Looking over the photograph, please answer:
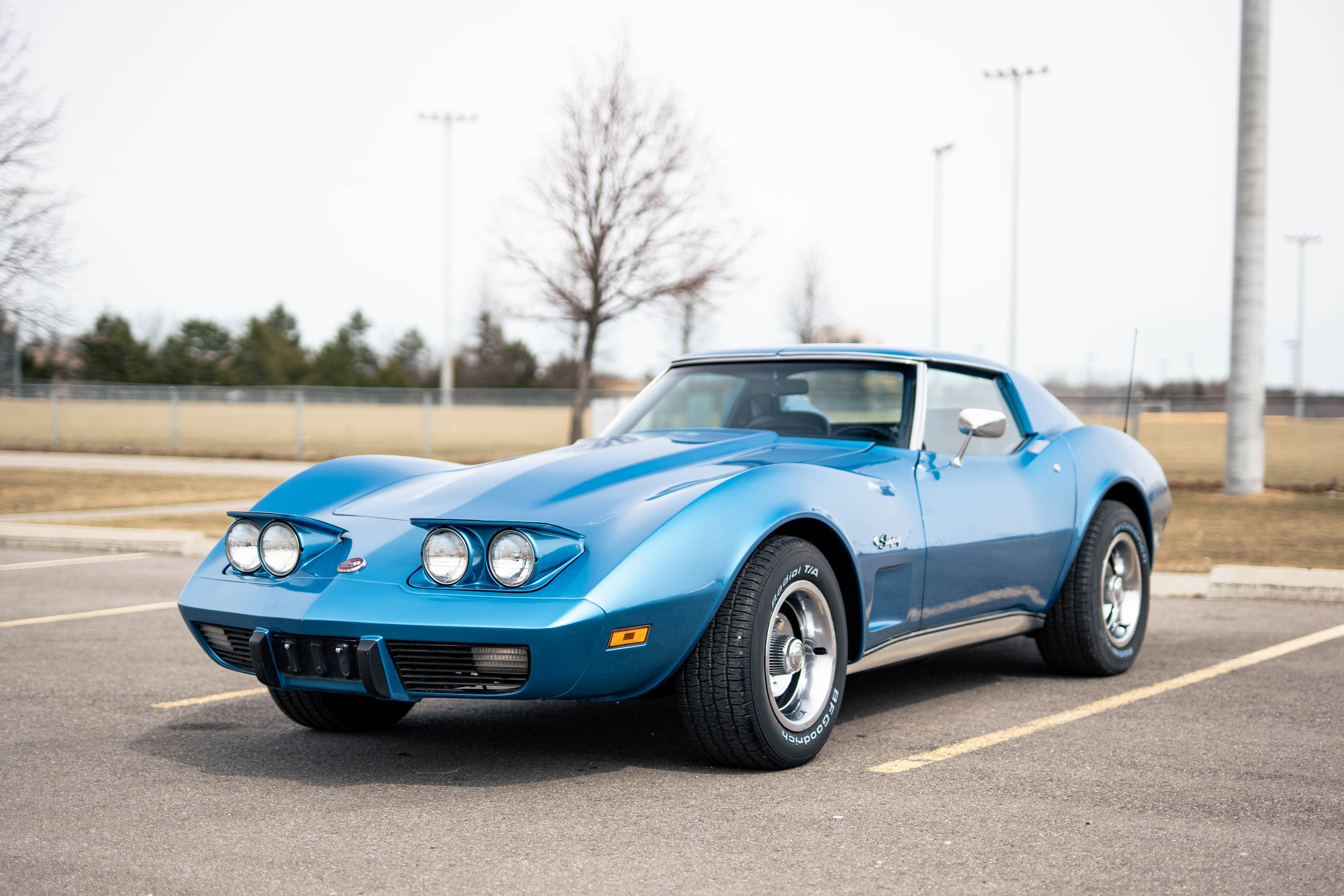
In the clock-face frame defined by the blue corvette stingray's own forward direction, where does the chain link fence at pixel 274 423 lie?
The chain link fence is roughly at 4 o'clock from the blue corvette stingray.

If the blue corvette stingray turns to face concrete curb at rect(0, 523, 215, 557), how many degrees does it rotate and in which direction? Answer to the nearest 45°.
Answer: approximately 90° to its right

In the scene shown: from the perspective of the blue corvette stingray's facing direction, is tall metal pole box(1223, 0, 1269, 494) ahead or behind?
behind

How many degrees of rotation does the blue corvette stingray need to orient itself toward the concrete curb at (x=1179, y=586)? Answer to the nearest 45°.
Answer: approximately 180°

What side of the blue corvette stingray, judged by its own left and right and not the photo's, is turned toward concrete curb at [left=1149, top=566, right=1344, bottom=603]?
back

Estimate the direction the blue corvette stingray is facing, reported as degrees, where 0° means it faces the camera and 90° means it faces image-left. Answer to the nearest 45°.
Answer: approximately 45°

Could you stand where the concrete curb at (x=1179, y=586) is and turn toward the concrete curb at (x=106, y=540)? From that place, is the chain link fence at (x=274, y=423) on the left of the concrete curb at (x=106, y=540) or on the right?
right
